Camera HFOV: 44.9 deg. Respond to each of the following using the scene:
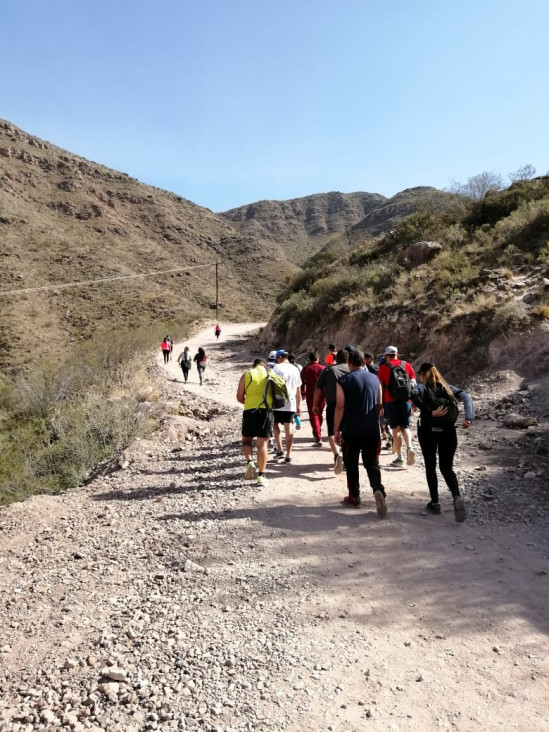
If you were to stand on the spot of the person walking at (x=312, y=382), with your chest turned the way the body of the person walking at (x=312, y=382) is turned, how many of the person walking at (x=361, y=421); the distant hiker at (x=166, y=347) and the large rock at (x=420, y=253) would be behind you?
1

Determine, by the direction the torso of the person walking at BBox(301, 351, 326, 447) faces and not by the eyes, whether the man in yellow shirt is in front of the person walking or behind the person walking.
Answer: behind

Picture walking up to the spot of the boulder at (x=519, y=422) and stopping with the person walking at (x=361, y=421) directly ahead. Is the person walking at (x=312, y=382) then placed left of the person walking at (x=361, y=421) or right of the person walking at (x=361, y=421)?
right

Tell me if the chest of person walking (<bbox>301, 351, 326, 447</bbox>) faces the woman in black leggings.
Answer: no

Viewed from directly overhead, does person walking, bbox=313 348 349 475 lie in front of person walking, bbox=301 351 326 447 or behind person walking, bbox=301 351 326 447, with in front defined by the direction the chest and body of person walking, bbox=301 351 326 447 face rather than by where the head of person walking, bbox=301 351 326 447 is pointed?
behind

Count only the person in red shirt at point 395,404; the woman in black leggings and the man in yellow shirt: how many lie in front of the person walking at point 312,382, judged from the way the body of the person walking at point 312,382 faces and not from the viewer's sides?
0

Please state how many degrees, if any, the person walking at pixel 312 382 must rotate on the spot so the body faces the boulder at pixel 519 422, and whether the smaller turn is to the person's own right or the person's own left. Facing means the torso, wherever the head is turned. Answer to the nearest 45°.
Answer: approximately 90° to the person's own right

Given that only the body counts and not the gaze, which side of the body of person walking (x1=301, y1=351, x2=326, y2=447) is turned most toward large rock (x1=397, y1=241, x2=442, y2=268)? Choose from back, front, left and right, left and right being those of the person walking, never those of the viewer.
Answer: front

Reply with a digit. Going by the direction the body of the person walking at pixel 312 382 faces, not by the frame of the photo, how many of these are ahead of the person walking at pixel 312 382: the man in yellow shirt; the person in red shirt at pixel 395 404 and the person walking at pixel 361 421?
0

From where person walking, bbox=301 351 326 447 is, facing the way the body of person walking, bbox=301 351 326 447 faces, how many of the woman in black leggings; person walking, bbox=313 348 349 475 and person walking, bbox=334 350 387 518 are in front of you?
0

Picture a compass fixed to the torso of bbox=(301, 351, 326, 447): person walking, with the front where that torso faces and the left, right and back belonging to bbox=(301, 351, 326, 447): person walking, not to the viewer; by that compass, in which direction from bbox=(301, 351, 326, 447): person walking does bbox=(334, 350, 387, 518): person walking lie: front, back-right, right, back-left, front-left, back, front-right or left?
back

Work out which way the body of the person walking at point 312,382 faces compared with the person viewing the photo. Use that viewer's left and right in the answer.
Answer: facing away from the viewer

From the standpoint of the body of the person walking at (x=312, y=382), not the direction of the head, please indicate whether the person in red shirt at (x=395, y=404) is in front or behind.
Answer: behind
